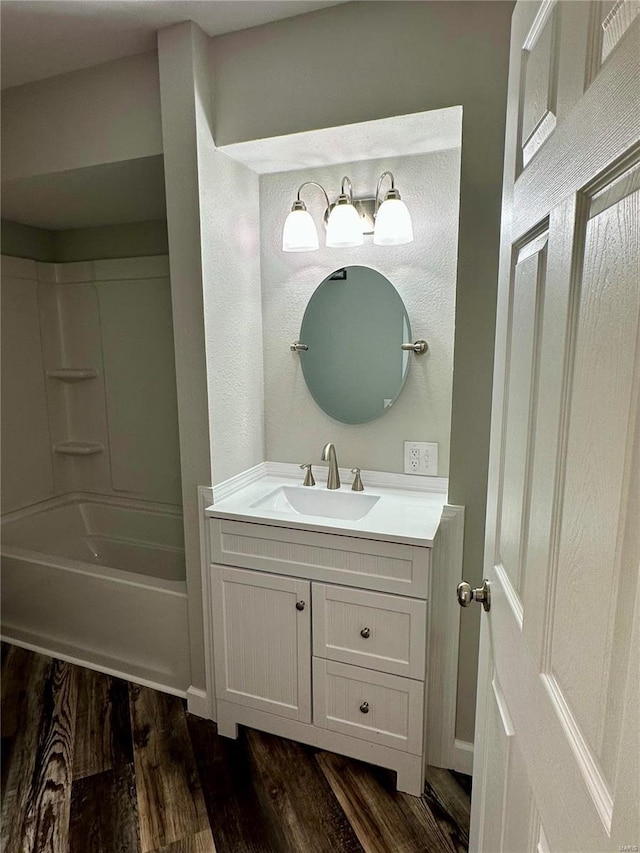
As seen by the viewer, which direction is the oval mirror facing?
toward the camera

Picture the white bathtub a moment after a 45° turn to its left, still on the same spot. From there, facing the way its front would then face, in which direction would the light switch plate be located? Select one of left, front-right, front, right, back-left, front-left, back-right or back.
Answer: front-left

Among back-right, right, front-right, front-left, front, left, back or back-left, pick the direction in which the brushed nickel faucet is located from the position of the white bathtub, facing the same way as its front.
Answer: left

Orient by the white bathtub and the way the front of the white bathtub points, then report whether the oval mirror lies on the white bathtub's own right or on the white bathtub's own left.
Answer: on the white bathtub's own left

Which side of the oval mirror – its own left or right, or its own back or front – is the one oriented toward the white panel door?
front

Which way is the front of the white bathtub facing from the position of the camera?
facing the viewer and to the left of the viewer

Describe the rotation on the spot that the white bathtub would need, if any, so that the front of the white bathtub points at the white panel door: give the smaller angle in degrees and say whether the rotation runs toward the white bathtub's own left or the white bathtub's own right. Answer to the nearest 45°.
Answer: approximately 45° to the white bathtub's own left

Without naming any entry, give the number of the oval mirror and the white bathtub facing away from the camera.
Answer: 0

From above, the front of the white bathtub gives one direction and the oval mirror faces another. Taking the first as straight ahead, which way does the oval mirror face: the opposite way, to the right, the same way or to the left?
the same way

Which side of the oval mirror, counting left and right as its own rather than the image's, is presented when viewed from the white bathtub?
right
